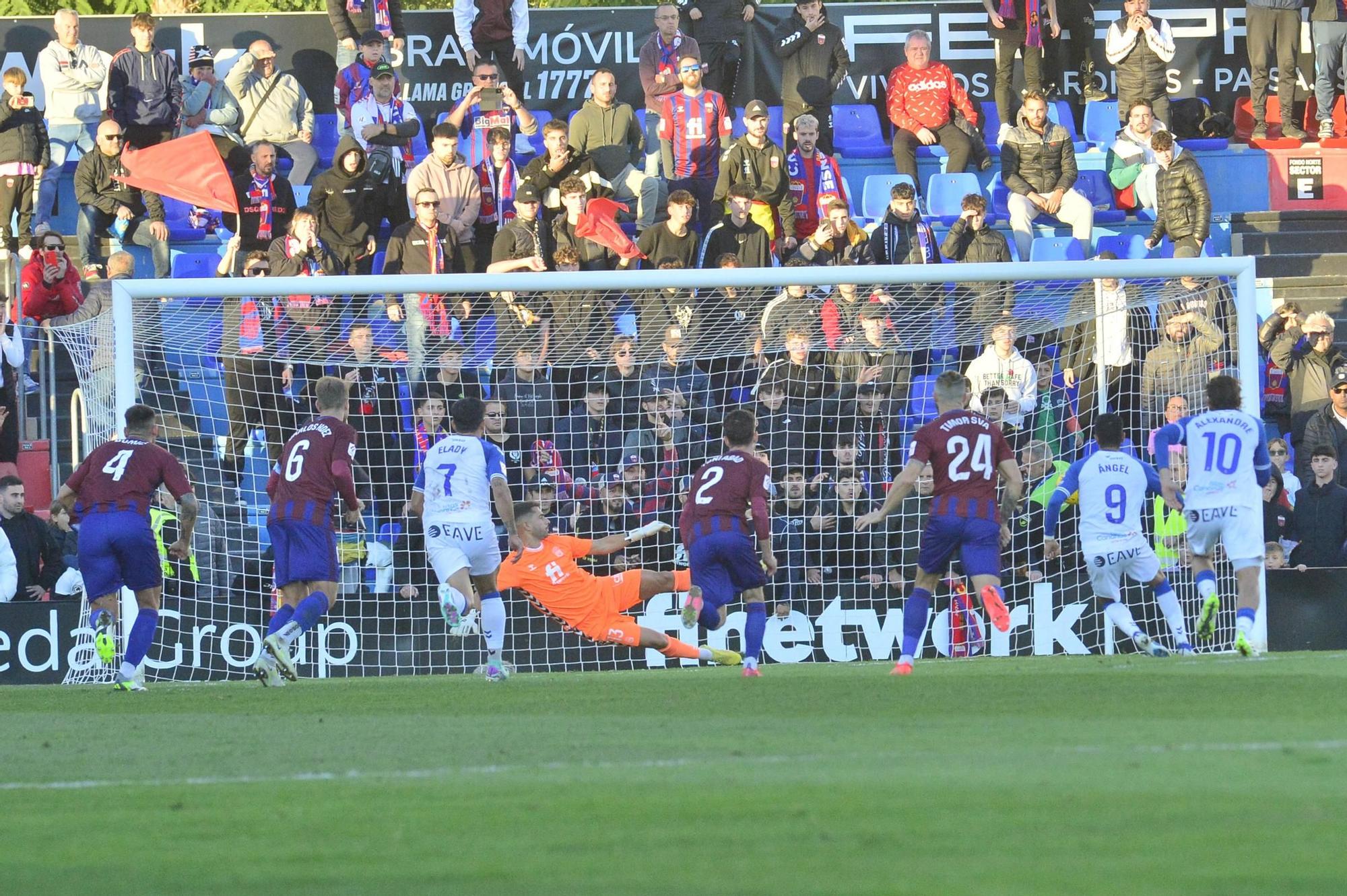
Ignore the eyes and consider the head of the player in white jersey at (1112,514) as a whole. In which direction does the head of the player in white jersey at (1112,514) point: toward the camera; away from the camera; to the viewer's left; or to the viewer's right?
away from the camera

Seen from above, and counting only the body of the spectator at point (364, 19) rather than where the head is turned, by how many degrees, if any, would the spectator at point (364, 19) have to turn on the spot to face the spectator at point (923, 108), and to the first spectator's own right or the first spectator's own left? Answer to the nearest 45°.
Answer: approximately 90° to the first spectator's own left

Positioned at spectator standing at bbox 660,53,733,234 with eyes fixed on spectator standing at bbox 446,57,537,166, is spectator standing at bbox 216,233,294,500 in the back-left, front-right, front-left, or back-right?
front-left

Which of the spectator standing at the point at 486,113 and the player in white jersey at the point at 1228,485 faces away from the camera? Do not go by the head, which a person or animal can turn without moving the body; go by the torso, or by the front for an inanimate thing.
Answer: the player in white jersey

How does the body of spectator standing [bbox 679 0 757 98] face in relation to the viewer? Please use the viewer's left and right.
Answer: facing the viewer

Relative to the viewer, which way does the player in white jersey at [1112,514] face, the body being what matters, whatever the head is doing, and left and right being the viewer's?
facing away from the viewer

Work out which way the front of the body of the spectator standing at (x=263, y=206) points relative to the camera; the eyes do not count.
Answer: toward the camera

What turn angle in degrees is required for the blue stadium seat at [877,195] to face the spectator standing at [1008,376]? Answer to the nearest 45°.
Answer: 0° — it already faces them

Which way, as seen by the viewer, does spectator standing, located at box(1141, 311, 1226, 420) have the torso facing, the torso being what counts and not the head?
toward the camera

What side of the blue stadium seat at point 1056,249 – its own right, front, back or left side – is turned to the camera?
front

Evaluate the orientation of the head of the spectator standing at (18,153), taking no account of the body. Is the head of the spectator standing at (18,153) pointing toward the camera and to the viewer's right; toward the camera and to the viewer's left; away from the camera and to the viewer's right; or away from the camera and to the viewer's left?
toward the camera and to the viewer's right
